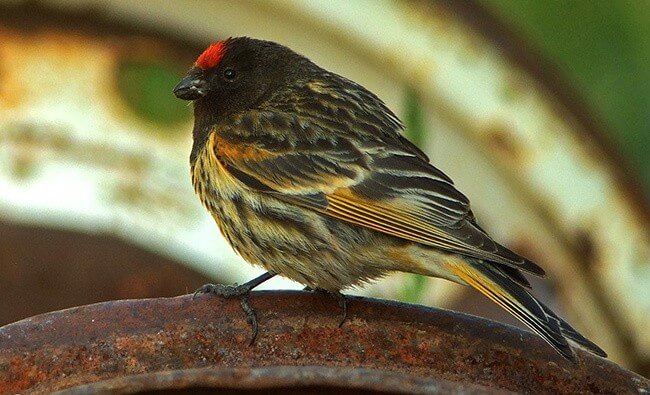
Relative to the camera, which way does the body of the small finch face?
to the viewer's left
